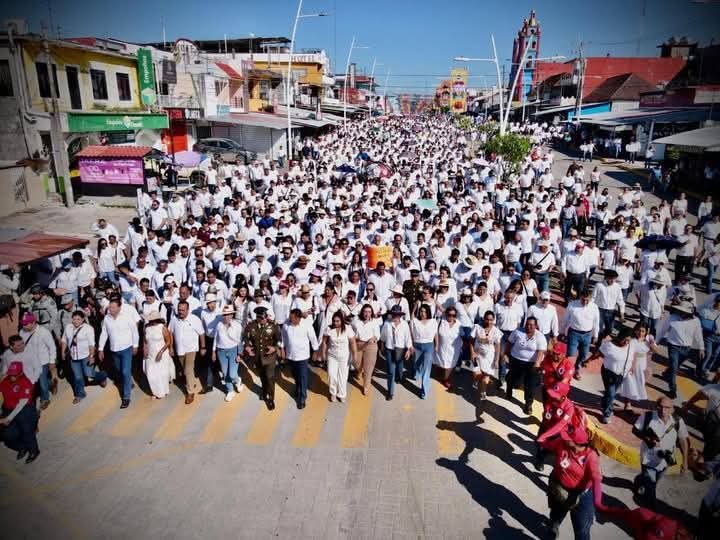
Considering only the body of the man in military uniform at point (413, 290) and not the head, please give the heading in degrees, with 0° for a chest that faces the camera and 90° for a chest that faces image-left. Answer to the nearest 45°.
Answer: approximately 0°

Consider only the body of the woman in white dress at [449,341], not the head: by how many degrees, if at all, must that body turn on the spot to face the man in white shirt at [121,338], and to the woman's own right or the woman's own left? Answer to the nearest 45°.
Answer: approximately 90° to the woman's own right

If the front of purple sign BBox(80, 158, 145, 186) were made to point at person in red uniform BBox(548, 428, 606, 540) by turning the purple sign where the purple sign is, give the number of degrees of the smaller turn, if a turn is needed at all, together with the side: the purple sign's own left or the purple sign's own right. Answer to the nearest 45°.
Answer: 0° — it already faces them

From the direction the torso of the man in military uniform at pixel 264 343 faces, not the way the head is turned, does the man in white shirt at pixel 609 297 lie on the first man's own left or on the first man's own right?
on the first man's own left

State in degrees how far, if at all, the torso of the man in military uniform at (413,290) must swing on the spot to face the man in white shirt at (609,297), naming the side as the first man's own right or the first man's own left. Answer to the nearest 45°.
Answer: approximately 90° to the first man's own left

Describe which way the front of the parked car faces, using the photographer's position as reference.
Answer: facing the viewer and to the right of the viewer

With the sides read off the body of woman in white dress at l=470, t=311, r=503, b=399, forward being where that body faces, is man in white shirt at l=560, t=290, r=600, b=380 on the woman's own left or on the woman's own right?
on the woman's own left

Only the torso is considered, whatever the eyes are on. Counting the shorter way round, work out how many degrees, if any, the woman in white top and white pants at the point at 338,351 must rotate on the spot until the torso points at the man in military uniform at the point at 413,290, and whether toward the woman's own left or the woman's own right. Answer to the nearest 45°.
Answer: approximately 135° to the woman's own left
